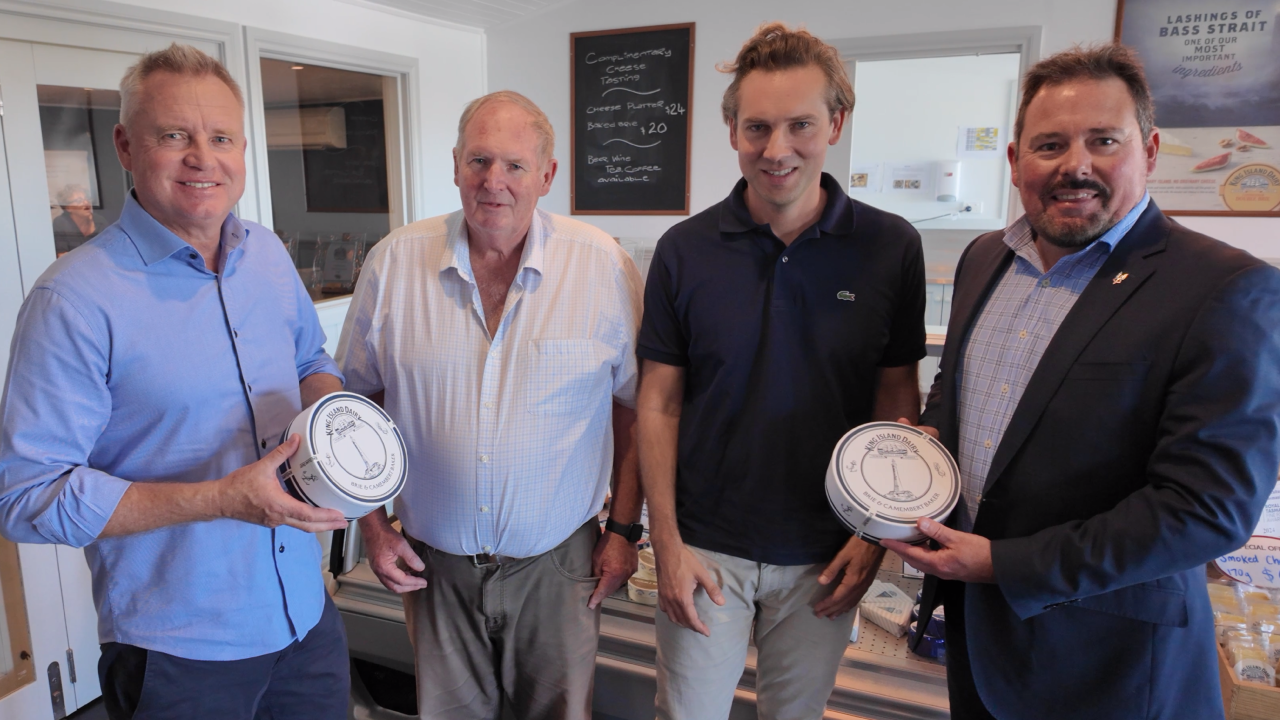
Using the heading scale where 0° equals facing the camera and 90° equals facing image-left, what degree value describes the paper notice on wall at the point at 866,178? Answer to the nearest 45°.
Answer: approximately 0°

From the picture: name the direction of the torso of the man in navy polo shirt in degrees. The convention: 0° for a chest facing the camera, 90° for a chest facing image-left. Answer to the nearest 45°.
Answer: approximately 0°

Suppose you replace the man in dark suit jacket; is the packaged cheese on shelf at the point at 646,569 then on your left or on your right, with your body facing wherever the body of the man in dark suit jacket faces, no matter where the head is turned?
on your right

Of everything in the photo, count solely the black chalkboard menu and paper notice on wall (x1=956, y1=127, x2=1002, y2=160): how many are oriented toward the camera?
2

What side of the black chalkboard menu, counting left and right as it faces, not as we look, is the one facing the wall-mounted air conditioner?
right

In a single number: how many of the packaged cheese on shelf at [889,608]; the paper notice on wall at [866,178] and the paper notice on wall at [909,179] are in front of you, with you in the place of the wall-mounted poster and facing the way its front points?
1
